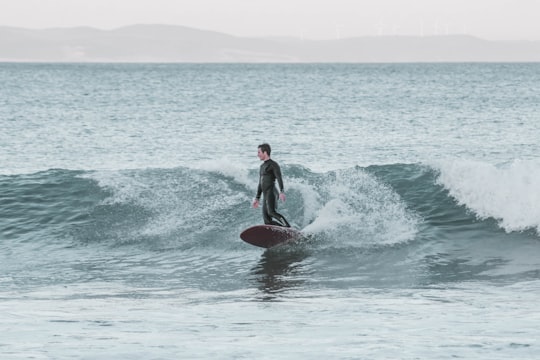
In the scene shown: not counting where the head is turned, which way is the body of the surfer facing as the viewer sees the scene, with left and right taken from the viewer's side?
facing the viewer and to the left of the viewer

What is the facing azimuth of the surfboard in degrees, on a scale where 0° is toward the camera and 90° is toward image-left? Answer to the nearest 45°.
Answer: approximately 90°
